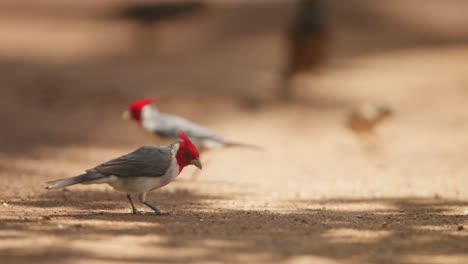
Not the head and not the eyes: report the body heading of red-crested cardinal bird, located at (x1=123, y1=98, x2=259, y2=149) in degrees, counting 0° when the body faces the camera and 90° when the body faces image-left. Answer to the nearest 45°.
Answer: approximately 90°

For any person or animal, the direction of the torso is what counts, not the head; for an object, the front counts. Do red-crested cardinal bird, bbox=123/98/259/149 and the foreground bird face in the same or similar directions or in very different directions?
very different directions

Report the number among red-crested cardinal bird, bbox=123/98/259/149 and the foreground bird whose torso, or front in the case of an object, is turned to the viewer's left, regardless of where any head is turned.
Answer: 1

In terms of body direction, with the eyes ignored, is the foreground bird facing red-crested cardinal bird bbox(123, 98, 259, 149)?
no

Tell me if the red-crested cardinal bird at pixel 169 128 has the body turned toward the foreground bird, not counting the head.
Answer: no

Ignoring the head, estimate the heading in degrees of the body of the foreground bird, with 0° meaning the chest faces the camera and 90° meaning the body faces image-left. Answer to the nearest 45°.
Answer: approximately 270°
